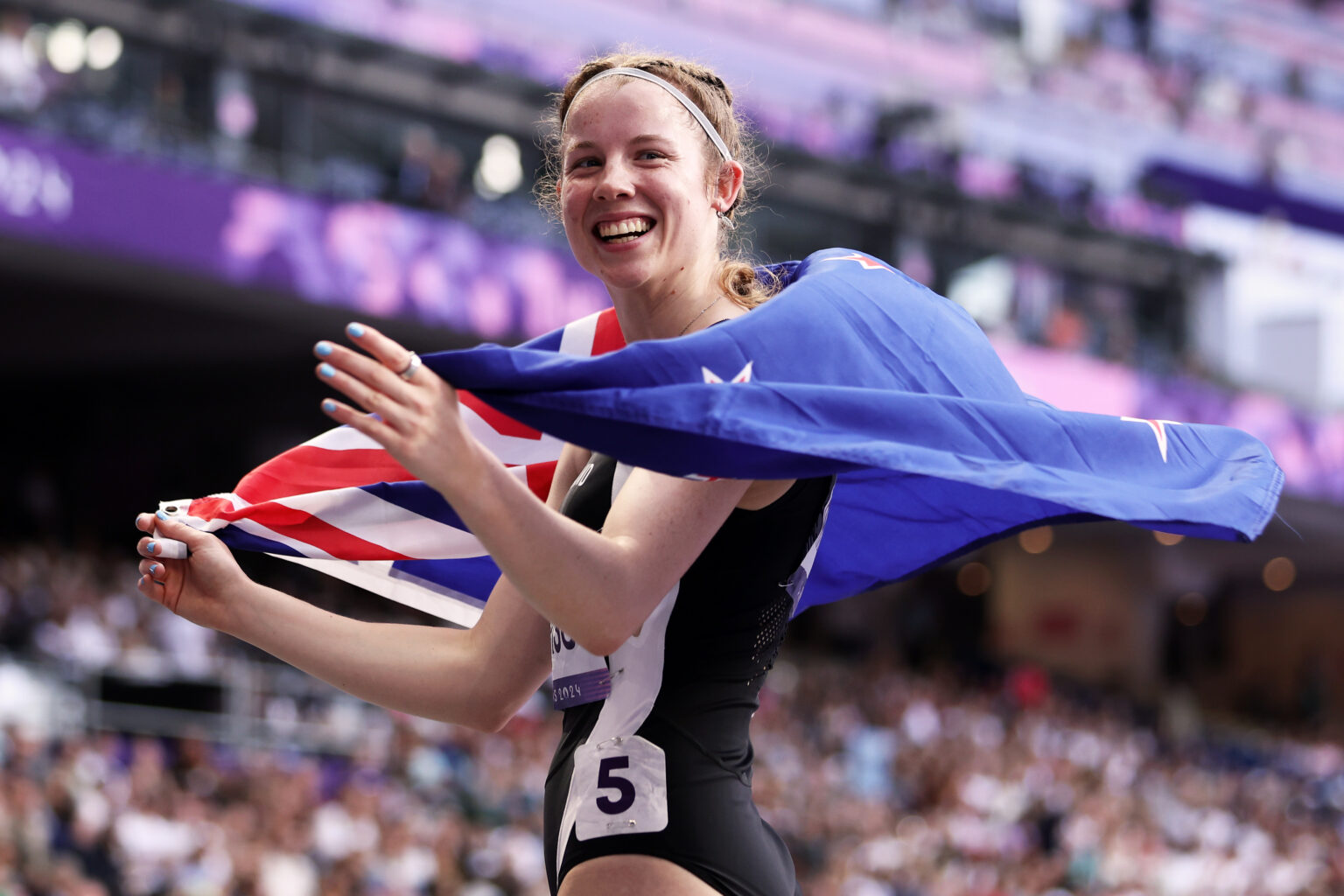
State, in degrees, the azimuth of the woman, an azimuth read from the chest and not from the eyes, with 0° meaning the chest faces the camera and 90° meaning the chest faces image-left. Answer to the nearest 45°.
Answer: approximately 45°
